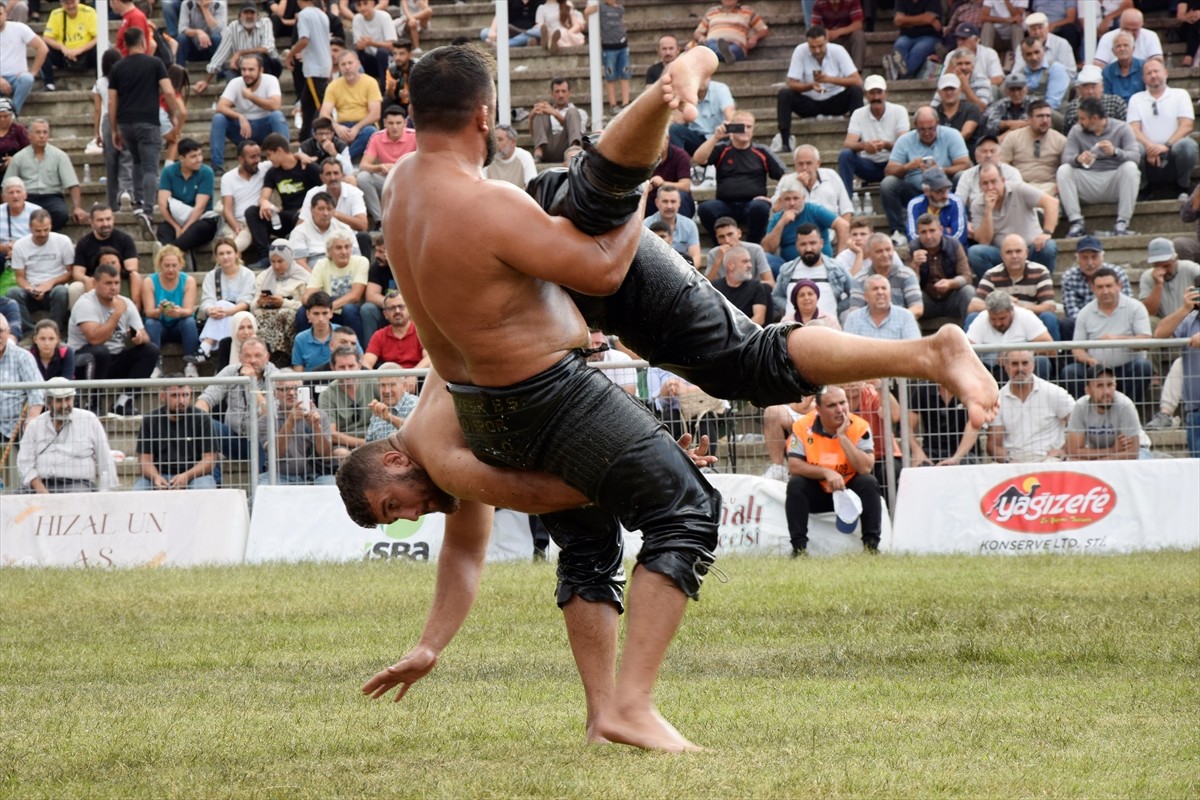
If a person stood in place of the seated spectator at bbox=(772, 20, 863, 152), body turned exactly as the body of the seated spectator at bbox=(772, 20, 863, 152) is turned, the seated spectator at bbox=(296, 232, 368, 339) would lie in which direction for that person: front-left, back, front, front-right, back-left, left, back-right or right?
front-right

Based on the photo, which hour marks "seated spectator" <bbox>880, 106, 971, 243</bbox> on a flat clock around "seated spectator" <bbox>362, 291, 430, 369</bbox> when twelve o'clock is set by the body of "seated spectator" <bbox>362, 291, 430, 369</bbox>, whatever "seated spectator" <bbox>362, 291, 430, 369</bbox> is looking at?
"seated spectator" <bbox>880, 106, 971, 243</bbox> is roughly at 8 o'clock from "seated spectator" <bbox>362, 291, 430, 369</bbox>.

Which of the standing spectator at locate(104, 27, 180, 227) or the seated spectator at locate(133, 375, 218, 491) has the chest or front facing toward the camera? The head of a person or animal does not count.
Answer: the seated spectator

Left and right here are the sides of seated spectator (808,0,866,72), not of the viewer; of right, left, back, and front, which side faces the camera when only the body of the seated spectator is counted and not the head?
front

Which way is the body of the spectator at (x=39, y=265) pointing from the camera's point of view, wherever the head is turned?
toward the camera

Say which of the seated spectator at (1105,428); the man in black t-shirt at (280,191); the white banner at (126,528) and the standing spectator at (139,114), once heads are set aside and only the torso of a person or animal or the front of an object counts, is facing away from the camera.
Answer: the standing spectator

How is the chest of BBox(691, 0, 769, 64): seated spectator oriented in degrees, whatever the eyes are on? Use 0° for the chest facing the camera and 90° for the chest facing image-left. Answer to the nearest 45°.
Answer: approximately 0°

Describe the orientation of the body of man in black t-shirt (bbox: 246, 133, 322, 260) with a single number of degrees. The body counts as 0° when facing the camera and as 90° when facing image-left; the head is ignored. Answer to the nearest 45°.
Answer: approximately 45°

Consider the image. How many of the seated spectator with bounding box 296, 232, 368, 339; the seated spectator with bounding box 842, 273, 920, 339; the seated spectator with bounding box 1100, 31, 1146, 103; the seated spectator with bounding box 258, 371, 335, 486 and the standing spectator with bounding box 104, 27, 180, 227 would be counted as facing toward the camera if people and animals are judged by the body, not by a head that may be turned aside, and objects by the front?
4

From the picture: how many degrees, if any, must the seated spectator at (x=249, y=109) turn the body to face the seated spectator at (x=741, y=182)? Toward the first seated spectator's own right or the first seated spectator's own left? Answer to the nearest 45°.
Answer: approximately 45° to the first seated spectator's own left

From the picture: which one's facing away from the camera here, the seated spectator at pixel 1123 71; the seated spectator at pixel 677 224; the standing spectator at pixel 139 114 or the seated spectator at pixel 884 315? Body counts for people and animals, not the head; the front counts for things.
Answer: the standing spectator

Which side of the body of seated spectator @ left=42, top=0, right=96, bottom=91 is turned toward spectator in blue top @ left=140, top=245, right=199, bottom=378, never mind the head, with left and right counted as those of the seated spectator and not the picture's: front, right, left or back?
front

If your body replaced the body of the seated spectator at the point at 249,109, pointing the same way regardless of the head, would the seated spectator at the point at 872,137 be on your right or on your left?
on your left

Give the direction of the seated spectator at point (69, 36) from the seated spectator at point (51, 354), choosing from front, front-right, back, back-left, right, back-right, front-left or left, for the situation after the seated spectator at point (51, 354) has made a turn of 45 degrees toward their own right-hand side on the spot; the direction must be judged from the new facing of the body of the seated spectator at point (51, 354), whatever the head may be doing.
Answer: back-right

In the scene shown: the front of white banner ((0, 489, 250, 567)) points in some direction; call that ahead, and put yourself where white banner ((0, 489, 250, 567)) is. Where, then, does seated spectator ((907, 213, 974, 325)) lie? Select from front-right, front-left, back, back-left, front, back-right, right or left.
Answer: left

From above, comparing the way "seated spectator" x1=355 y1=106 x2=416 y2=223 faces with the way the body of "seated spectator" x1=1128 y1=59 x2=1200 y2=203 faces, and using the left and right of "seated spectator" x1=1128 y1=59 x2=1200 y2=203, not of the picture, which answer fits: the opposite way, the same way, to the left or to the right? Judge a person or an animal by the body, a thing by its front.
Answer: the same way

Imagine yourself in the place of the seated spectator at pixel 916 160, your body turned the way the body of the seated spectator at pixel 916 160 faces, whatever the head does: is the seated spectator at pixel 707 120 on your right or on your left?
on your right

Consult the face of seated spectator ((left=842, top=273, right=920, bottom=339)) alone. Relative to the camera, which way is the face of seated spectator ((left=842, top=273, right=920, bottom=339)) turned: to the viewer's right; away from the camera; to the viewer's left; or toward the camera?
toward the camera

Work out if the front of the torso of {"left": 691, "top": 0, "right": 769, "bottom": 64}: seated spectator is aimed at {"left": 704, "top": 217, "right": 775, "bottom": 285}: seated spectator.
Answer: yes

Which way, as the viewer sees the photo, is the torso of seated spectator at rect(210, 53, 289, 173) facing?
toward the camera

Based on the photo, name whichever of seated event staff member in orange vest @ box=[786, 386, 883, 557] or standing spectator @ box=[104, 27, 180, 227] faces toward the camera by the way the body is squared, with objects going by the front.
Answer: the seated event staff member in orange vest

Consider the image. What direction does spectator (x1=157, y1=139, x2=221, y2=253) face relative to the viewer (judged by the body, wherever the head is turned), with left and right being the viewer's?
facing the viewer

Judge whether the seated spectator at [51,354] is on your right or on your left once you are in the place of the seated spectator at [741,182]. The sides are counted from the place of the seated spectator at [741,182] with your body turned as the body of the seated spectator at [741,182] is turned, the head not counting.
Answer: on your right
